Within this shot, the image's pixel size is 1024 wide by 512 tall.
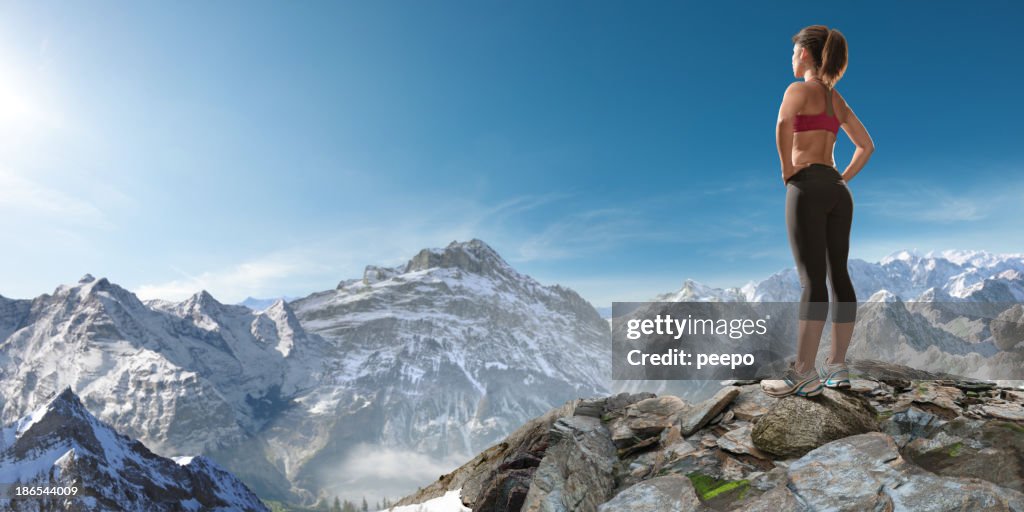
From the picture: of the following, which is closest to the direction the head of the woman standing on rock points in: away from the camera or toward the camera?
away from the camera

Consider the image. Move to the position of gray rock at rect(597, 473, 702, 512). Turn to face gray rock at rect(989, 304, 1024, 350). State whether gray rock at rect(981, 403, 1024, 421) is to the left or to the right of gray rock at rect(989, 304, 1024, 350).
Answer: right

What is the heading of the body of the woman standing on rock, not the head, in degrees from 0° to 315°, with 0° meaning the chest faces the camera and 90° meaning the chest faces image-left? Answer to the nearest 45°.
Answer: approximately 135°

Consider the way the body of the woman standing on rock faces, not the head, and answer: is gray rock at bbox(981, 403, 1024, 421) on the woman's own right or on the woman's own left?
on the woman's own right
